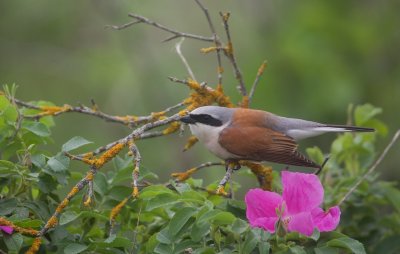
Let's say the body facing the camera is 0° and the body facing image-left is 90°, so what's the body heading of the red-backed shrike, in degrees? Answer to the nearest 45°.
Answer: approximately 90°

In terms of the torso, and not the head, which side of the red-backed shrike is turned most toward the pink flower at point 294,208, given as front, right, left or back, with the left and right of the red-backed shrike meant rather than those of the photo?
left
